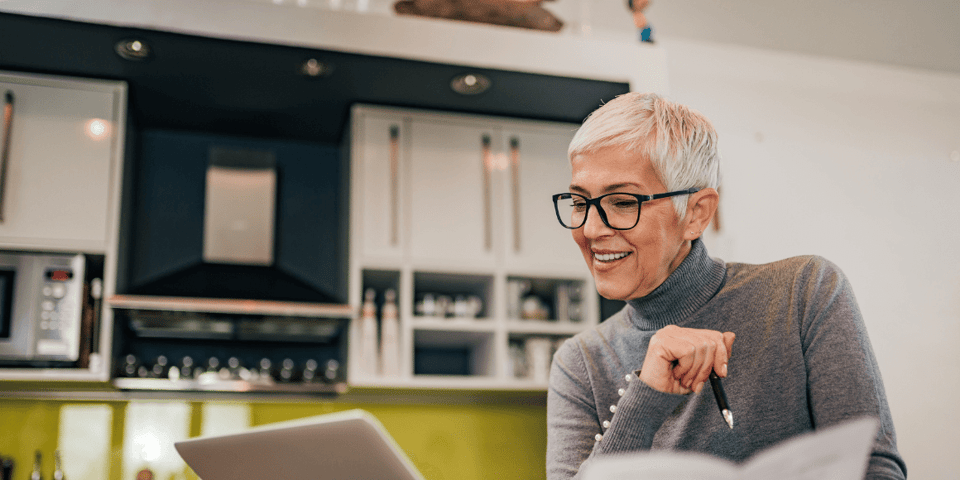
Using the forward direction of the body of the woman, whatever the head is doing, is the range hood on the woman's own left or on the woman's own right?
on the woman's own right

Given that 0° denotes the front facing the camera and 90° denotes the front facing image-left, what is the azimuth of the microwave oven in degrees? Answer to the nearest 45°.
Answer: approximately 0°

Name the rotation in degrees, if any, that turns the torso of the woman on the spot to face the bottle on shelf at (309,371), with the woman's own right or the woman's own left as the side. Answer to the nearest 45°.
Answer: approximately 90° to the woman's own right

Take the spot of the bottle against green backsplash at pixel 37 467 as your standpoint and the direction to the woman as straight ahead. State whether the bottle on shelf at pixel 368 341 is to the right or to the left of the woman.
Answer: left

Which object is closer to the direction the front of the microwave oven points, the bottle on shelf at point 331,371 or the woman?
the woman

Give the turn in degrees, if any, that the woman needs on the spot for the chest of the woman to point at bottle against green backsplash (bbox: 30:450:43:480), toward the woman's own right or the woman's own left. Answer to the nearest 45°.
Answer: approximately 45° to the woman's own right

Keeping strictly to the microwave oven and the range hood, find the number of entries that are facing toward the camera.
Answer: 2

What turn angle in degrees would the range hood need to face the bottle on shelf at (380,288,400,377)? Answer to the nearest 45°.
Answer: approximately 45° to its left

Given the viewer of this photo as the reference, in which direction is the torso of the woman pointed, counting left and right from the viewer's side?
facing the viewer and to the left of the viewer
